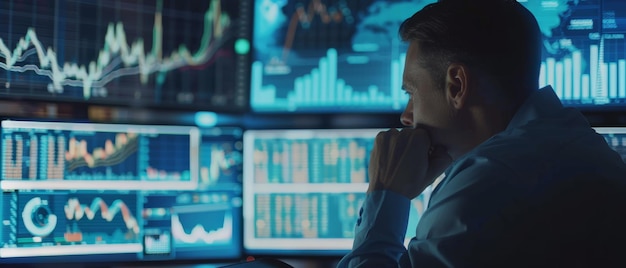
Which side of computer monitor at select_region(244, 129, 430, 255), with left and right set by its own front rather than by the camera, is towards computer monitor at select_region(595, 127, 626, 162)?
left

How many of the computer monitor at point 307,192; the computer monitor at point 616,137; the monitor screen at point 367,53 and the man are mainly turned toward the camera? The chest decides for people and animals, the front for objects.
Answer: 3

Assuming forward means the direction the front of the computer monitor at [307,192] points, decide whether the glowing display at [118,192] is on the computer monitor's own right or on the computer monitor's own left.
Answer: on the computer monitor's own right

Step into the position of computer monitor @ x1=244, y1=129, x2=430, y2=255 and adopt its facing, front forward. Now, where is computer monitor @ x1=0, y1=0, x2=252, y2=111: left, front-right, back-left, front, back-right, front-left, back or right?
right

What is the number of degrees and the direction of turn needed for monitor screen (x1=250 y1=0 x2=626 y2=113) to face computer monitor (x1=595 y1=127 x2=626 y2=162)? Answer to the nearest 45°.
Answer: approximately 90° to its left

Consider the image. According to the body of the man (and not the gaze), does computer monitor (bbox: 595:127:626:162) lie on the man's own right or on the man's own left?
on the man's own right

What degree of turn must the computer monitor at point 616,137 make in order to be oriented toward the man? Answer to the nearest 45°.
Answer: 0° — it already faces them

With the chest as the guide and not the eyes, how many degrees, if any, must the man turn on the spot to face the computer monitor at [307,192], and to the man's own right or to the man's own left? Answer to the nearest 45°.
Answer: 0° — they already face it

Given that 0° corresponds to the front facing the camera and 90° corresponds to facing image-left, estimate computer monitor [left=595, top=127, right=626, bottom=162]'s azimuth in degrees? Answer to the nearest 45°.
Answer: approximately 0°

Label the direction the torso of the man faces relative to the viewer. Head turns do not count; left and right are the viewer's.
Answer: facing away from the viewer and to the left of the viewer

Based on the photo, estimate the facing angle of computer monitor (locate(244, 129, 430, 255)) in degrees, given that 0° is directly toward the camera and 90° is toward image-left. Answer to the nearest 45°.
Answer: approximately 0°
